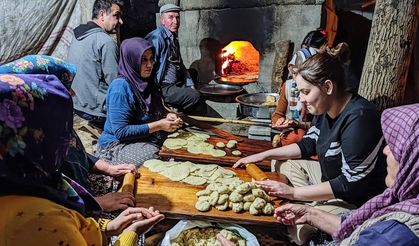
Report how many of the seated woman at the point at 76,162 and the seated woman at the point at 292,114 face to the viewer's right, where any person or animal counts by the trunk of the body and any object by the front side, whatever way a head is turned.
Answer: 1

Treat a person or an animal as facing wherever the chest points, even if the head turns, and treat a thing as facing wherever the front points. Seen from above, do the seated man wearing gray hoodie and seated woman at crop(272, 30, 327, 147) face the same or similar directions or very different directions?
very different directions

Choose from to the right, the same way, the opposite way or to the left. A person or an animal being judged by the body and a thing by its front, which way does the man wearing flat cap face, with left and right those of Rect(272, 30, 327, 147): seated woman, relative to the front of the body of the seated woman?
to the left

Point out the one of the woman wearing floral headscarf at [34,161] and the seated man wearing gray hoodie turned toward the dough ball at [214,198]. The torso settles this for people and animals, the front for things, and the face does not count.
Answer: the woman wearing floral headscarf

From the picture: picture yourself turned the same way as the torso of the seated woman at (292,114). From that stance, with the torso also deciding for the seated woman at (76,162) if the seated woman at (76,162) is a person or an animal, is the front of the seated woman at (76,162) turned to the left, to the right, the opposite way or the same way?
the opposite way

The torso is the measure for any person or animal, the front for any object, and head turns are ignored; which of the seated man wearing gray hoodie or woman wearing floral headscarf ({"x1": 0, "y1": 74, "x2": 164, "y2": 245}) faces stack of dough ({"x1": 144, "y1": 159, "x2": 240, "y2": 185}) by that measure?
the woman wearing floral headscarf

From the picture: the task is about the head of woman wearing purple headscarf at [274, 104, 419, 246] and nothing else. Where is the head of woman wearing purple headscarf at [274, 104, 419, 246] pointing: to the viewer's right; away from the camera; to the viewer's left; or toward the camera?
to the viewer's left

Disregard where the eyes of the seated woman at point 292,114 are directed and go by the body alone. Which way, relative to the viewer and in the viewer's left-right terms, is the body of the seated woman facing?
facing the viewer and to the left of the viewer

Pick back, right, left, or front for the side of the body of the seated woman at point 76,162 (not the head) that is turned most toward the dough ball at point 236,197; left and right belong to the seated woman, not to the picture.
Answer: front

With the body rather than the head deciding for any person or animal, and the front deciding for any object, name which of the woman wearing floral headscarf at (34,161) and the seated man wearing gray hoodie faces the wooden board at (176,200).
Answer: the woman wearing floral headscarf

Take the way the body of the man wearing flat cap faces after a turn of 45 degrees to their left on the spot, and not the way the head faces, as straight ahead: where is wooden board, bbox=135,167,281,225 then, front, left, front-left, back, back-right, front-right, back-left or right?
right

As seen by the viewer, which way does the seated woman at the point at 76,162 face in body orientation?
to the viewer's right

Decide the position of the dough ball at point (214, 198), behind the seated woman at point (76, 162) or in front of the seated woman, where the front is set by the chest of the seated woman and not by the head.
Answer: in front

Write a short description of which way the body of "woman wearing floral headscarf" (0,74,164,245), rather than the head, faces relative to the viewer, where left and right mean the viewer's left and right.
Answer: facing away from the viewer and to the right of the viewer

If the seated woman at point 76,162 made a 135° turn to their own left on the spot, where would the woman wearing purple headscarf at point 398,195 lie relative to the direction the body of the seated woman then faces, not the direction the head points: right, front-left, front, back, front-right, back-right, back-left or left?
back

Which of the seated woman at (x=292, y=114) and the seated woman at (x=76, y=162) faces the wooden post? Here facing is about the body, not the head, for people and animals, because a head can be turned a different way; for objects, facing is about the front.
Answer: the seated woman at (x=76, y=162)
